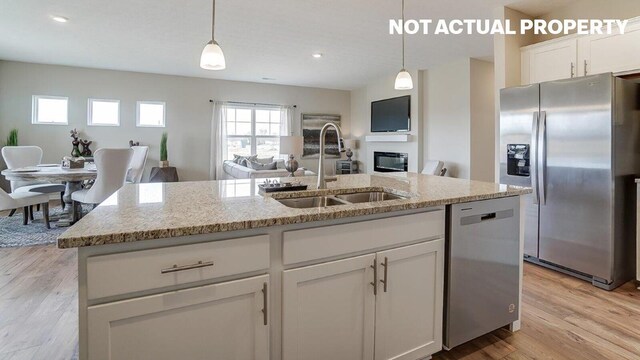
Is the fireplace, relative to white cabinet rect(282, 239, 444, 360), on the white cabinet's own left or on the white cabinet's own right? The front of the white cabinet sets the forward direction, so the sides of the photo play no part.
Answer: on the white cabinet's own left

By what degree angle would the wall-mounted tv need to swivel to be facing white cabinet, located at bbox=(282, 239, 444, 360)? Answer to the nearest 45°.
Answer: approximately 45° to its left

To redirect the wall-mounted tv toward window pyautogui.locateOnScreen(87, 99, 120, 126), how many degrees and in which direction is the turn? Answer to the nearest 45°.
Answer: approximately 45° to its right

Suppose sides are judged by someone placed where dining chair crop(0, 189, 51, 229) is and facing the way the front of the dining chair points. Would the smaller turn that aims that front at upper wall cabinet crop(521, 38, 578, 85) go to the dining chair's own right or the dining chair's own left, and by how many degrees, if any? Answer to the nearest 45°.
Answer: approximately 90° to the dining chair's own right

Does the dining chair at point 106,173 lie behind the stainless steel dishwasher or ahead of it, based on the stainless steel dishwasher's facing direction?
behind
